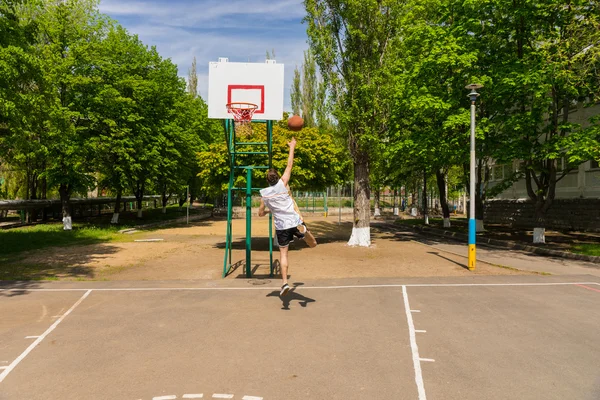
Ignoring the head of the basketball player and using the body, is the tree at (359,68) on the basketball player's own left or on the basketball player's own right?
on the basketball player's own right

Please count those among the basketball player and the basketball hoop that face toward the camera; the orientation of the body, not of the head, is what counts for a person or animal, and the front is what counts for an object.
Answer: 1

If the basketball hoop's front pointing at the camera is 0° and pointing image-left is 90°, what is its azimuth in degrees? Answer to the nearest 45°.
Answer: approximately 0°

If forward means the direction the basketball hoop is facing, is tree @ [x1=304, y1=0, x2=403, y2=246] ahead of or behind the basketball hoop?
behind

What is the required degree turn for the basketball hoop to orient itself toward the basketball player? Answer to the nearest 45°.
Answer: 0° — it already faces them

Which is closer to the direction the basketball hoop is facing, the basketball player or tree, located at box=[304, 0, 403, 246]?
the basketball player

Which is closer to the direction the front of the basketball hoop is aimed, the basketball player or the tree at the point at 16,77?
the basketball player

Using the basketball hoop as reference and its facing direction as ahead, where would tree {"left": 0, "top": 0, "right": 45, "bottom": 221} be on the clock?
The tree is roughly at 4 o'clock from the basketball hoop.

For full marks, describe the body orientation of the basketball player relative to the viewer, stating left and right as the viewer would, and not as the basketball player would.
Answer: facing away from the viewer and to the left of the viewer
